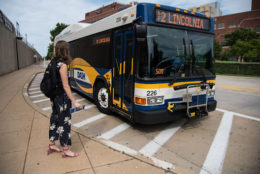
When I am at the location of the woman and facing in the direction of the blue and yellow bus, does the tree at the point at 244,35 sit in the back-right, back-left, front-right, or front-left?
front-right

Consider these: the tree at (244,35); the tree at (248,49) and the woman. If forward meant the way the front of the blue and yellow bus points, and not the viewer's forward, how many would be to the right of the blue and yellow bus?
1

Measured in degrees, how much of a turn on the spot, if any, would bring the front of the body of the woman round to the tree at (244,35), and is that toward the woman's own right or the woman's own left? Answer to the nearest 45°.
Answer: approximately 45° to the woman's own left

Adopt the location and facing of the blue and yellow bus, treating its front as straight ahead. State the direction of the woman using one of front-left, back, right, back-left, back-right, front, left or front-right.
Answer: right

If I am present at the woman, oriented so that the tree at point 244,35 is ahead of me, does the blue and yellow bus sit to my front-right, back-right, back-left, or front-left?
front-left

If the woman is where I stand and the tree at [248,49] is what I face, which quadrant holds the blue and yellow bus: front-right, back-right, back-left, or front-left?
front-left

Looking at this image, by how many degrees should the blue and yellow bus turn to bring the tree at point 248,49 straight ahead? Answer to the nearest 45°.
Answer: approximately 90° to its left

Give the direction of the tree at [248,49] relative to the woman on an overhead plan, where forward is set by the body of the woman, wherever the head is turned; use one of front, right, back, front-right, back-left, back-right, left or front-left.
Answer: front-left

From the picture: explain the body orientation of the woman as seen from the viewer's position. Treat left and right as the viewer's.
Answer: facing to the right of the viewer

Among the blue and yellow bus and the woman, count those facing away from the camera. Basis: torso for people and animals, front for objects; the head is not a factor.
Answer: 0

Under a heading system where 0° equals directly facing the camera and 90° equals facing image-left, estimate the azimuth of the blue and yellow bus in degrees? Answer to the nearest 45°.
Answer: approximately 315°
